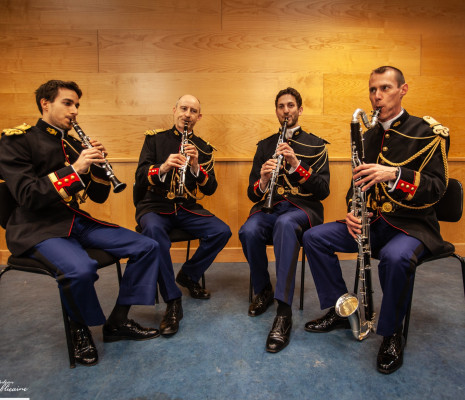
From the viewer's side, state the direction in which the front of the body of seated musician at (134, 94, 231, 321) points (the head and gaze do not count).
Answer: toward the camera

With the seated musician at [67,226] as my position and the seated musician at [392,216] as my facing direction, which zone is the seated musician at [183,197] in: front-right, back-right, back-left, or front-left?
front-left

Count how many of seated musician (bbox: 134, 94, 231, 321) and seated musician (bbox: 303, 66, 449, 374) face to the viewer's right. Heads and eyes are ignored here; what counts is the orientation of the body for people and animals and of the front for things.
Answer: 0

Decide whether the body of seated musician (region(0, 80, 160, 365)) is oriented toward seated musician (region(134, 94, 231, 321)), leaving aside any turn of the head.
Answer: no

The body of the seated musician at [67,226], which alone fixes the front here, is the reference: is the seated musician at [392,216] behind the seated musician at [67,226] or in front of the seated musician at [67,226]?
in front

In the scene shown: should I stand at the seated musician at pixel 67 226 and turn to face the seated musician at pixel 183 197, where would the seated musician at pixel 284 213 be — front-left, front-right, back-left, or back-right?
front-right

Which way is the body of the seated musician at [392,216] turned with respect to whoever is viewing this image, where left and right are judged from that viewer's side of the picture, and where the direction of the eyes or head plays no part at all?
facing the viewer and to the left of the viewer

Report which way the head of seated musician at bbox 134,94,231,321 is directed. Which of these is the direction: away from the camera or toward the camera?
toward the camera

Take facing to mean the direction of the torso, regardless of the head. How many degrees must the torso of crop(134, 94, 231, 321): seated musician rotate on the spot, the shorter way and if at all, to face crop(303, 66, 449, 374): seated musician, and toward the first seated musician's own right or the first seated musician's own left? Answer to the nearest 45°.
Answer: approximately 45° to the first seated musician's own left

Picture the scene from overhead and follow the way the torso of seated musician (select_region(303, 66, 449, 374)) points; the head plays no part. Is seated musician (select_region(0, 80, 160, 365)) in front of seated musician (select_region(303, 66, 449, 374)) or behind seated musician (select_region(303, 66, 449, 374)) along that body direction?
in front
